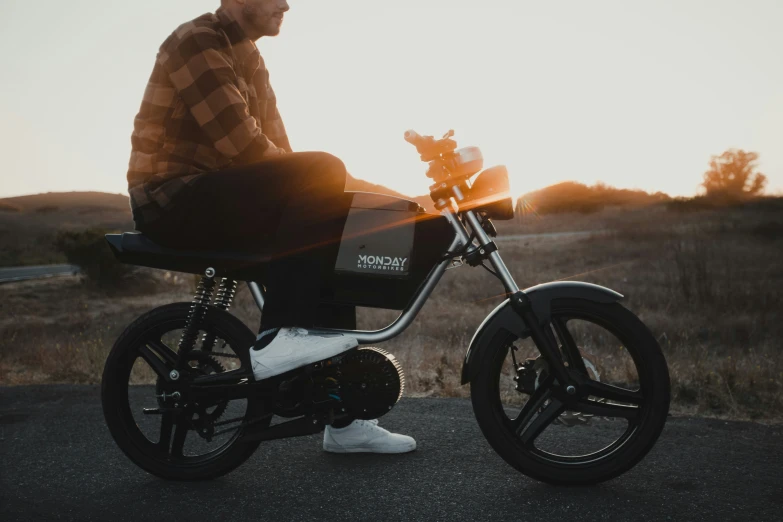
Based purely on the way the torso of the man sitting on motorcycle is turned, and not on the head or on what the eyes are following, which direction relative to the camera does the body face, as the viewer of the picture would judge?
to the viewer's right

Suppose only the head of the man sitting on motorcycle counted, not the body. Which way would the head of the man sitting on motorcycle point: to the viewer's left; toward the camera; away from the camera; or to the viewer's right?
to the viewer's right

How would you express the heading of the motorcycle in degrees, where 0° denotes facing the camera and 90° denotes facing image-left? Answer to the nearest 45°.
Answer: approximately 270°

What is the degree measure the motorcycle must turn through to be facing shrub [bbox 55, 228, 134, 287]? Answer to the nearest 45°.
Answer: approximately 135° to its left

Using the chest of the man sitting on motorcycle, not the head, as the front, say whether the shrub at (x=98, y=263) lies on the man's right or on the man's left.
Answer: on the man's left
